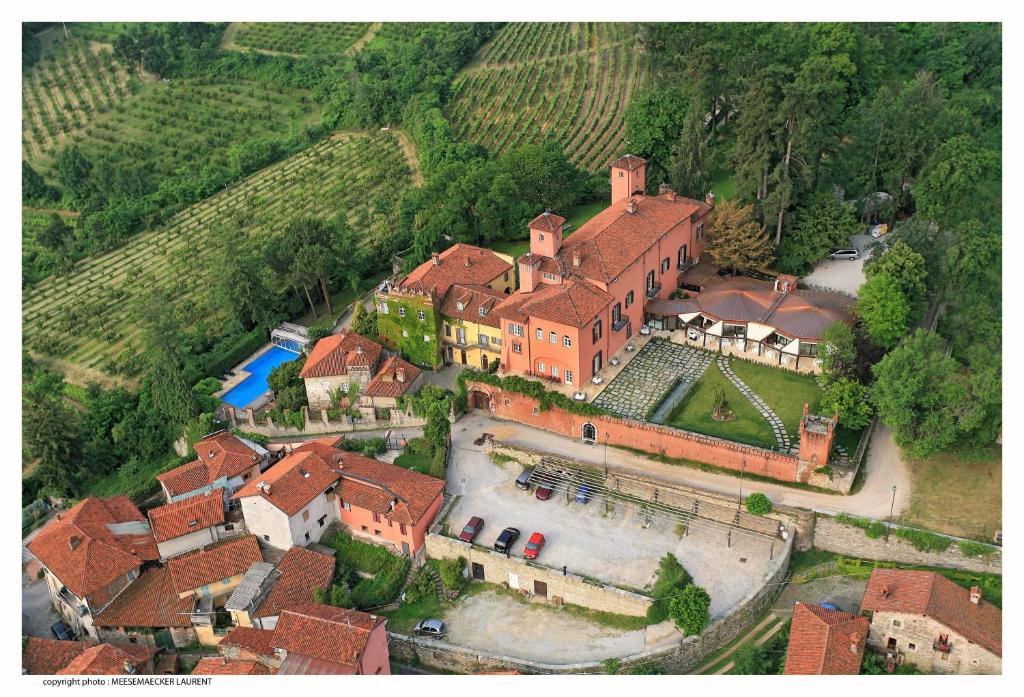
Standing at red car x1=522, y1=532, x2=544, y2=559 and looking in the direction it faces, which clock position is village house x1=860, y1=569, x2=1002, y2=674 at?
The village house is roughly at 8 o'clock from the red car.

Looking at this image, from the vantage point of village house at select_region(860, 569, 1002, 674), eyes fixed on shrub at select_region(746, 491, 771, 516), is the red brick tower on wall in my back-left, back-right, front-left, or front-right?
front-right

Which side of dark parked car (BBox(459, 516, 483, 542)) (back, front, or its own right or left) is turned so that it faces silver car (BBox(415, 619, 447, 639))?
front

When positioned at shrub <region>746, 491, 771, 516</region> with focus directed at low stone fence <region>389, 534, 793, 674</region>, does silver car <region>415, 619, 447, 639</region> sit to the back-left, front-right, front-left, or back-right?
front-right

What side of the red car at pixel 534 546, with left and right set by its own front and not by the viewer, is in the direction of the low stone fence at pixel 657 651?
left

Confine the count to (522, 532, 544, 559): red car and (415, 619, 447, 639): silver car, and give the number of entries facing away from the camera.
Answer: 0

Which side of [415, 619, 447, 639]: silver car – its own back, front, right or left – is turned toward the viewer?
left

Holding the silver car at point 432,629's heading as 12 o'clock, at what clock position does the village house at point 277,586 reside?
The village house is roughly at 1 o'clock from the silver car.
